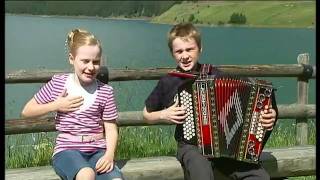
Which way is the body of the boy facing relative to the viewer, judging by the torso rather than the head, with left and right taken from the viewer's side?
facing the viewer

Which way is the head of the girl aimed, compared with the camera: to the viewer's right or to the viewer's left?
to the viewer's right

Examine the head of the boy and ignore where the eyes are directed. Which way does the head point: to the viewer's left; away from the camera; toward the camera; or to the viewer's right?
toward the camera

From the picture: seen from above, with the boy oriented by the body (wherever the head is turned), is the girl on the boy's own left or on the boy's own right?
on the boy's own right
